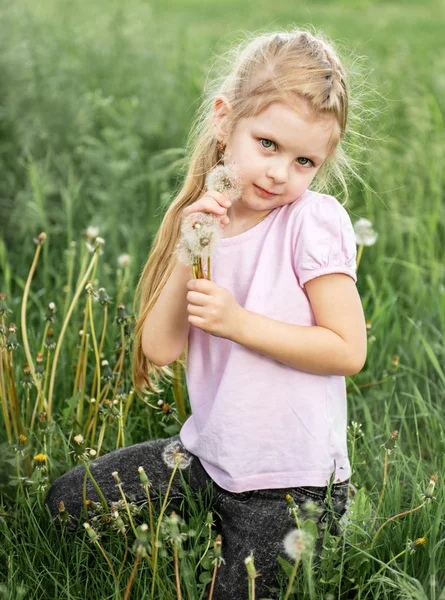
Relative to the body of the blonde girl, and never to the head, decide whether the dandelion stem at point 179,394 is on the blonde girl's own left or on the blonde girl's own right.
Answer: on the blonde girl's own right

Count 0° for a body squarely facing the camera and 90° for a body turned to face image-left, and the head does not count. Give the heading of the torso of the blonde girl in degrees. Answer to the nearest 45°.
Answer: approximately 45°
